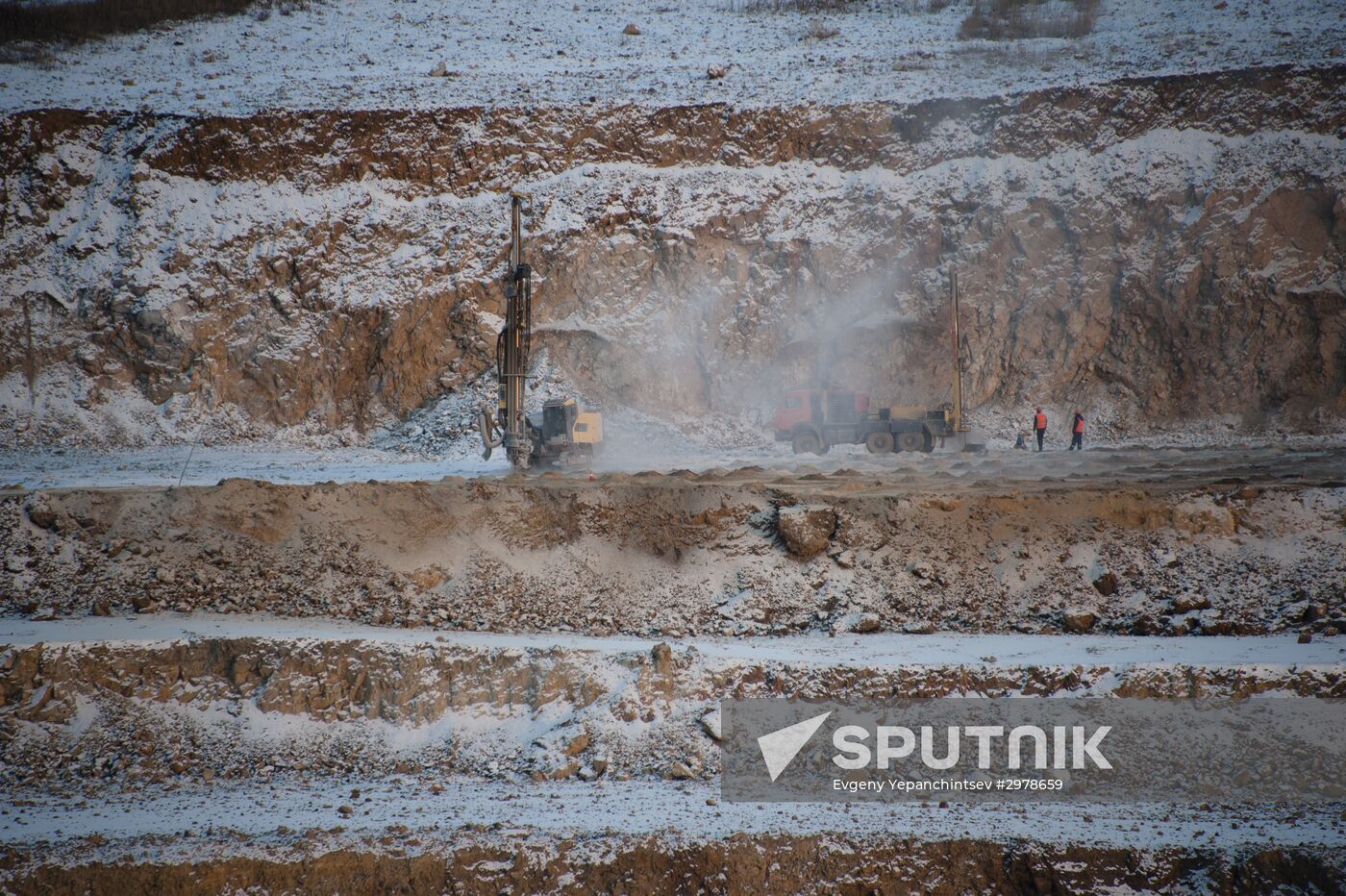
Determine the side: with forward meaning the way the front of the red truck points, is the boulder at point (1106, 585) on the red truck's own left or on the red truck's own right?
on the red truck's own left

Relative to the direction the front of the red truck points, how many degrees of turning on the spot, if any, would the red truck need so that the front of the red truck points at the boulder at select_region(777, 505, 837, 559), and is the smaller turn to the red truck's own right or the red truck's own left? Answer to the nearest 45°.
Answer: approximately 90° to the red truck's own left

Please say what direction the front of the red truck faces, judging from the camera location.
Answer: facing to the left of the viewer

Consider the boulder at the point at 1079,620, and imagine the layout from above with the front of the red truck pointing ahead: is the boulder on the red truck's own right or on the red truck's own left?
on the red truck's own left
